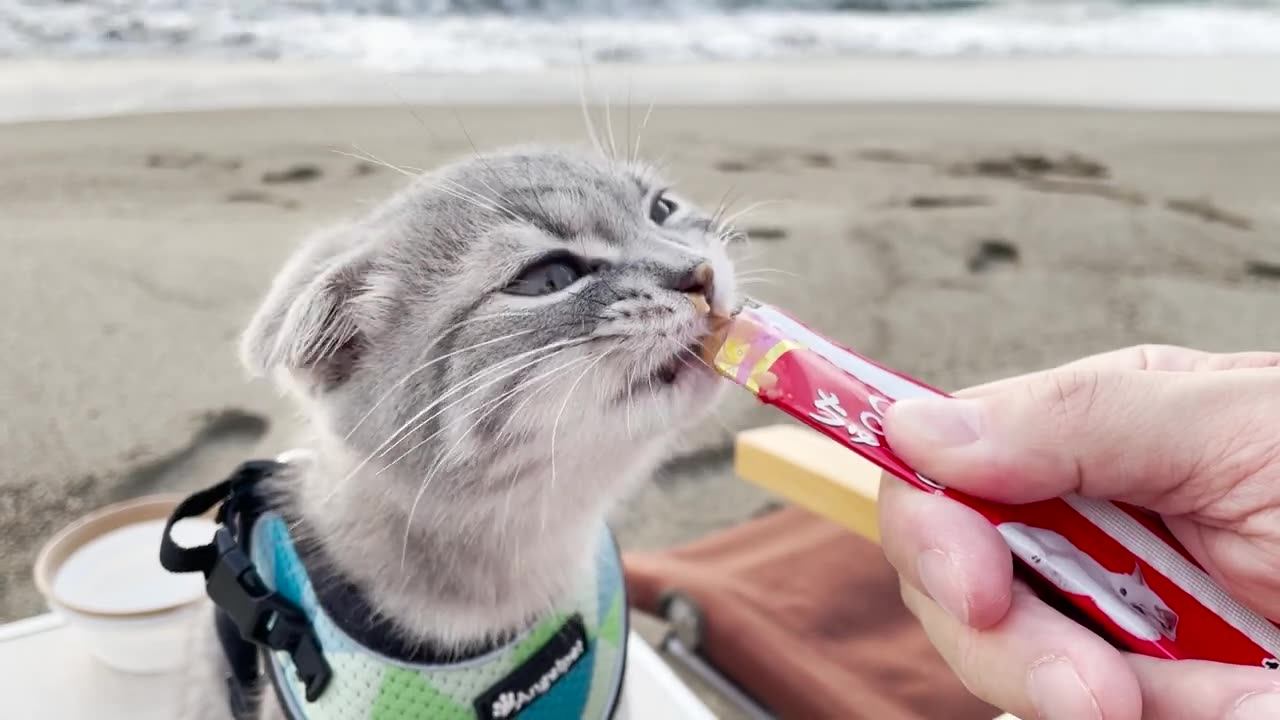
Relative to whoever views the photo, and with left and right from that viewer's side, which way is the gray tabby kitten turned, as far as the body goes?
facing the viewer and to the right of the viewer

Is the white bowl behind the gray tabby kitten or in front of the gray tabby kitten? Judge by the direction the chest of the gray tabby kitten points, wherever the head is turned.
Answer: behind
